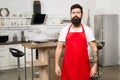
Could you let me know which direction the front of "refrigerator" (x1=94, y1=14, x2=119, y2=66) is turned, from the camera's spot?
facing the viewer and to the left of the viewer

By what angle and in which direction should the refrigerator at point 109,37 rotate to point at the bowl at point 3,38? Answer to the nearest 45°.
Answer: approximately 45° to its right
